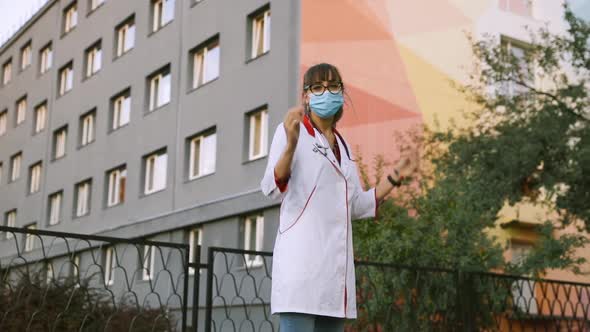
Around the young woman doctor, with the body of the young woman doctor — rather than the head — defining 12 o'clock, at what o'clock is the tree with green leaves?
The tree with green leaves is roughly at 8 o'clock from the young woman doctor.

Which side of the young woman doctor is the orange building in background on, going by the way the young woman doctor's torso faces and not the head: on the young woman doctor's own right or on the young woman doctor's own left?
on the young woman doctor's own left

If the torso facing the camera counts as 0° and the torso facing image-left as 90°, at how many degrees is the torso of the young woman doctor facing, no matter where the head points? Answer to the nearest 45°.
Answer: approximately 315°
